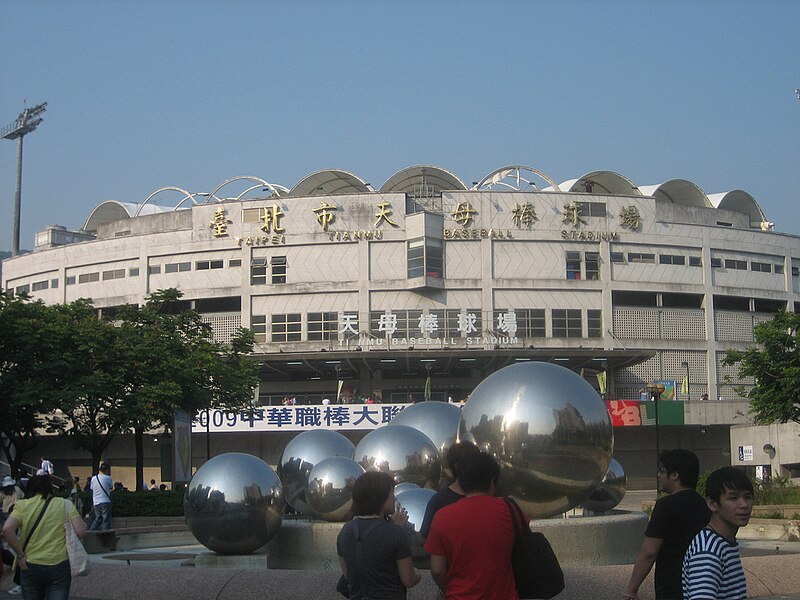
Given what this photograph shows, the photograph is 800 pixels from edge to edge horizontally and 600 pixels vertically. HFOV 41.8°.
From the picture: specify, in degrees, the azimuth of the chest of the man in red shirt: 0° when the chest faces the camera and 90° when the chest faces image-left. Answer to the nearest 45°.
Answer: approximately 180°

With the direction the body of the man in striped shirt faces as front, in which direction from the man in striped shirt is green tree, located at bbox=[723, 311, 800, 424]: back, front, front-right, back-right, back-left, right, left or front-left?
back-left

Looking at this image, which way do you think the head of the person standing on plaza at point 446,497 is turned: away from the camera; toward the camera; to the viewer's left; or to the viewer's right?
away from the camera

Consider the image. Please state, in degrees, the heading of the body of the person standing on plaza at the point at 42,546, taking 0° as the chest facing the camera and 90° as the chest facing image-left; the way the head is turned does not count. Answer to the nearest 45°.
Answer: approximately 180°

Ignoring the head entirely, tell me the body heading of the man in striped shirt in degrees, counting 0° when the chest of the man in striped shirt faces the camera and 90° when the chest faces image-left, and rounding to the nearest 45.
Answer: approximately 315°

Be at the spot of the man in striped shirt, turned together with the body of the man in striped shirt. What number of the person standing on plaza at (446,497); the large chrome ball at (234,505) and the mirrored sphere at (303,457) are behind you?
3

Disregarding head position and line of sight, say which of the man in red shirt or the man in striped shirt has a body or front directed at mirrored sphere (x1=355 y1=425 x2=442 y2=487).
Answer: the man in red shirt

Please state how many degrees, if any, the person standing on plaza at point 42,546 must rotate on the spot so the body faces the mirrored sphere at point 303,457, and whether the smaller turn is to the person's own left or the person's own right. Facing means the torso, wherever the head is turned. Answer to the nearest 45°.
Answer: approximately 45° to the person's own right

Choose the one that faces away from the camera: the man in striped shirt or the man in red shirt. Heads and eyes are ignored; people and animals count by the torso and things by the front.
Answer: the man in red shirt

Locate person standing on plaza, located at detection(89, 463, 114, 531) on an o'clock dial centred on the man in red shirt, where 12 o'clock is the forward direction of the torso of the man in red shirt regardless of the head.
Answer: The person standing on plaza is roughly at 11 o'clock from the man in red shirt.

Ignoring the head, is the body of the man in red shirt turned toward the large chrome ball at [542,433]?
yes

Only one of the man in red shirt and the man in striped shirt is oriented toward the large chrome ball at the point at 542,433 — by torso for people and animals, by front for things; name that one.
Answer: the man in red shirt
